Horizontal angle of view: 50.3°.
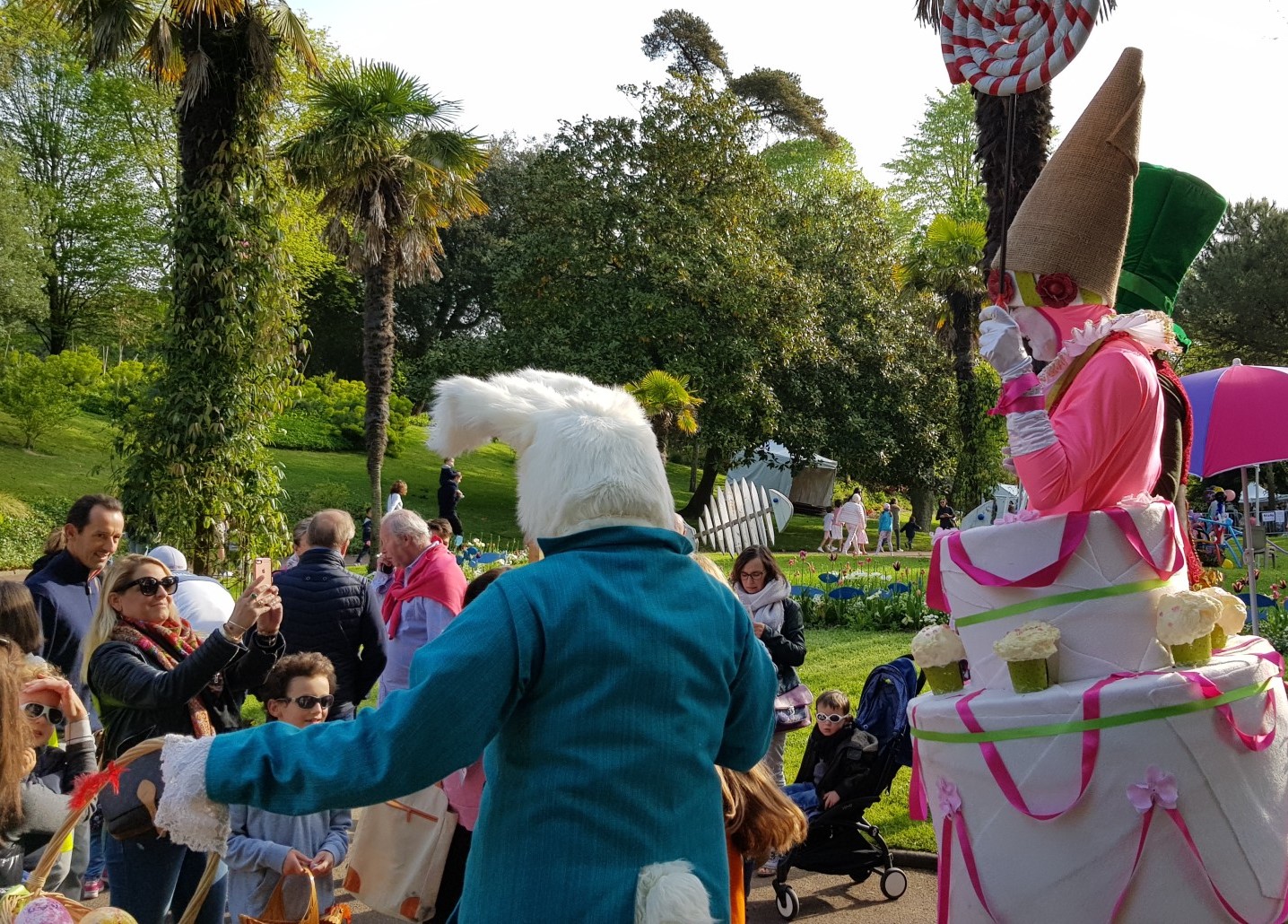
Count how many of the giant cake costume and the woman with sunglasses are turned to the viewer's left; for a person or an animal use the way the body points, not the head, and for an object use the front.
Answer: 1

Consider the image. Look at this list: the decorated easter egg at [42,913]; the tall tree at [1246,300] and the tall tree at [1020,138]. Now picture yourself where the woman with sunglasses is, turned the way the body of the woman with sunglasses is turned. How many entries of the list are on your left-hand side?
2

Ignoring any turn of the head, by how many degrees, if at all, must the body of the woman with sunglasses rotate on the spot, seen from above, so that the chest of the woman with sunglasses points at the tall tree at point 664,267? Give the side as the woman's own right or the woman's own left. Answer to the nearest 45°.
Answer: approximately 90° to the woman's own left

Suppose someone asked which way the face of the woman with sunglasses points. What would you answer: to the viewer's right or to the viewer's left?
to the viewer's right

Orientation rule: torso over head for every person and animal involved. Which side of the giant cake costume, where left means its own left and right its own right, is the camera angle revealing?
left

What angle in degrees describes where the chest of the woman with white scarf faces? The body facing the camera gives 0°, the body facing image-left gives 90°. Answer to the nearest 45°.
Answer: approximately 45°
